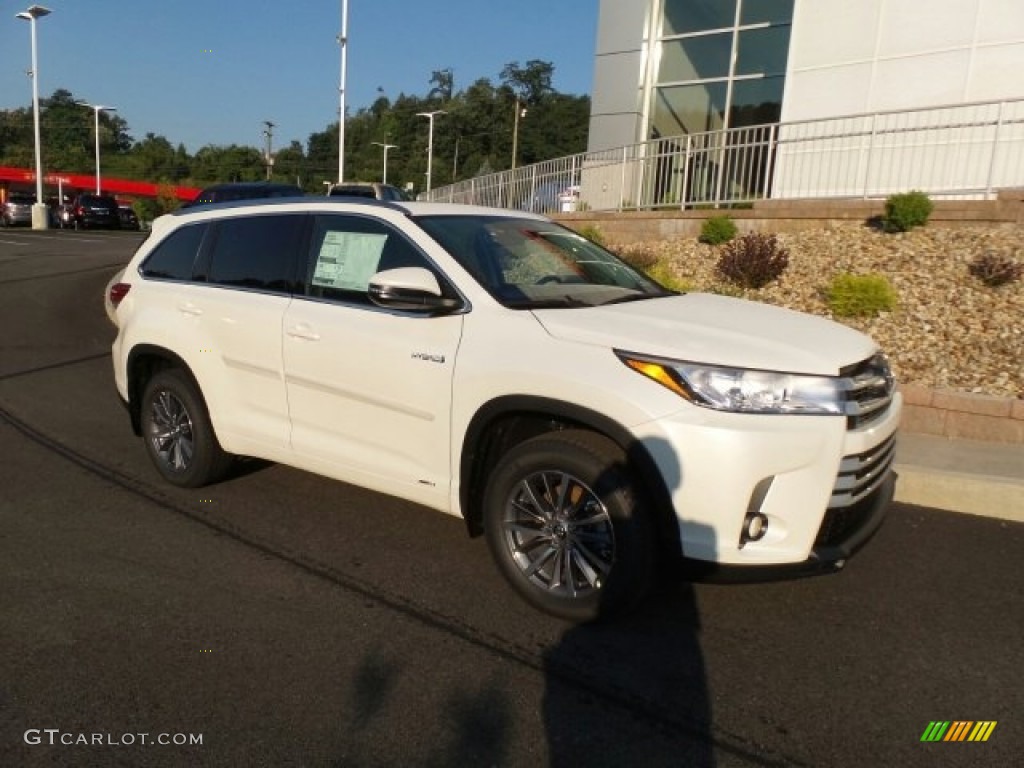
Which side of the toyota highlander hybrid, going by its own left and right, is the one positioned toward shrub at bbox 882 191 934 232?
left

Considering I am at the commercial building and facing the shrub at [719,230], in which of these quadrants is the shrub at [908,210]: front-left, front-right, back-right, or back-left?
front-left

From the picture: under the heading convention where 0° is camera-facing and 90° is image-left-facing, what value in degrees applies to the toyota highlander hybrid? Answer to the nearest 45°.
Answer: approximately 315°

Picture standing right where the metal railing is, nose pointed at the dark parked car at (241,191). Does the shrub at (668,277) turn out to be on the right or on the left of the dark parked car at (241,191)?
left

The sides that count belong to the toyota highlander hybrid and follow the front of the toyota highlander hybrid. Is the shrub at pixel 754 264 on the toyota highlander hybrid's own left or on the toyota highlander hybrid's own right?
on the toyota highlander hybrid's own left

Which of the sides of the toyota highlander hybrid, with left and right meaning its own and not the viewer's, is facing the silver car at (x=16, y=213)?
back

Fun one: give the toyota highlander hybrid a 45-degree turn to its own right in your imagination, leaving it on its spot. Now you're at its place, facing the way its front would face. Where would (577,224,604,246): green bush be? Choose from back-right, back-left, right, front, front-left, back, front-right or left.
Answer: back

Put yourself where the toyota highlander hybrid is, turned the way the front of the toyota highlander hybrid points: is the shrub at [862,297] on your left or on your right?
on your left

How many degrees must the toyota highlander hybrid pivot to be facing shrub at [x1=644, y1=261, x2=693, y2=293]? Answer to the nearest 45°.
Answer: approximately 135° to its left

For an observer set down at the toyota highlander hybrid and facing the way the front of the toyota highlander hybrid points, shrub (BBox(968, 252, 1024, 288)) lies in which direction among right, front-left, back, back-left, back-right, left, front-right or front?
left

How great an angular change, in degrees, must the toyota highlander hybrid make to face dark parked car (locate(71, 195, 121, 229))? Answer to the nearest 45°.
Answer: approximately 180°

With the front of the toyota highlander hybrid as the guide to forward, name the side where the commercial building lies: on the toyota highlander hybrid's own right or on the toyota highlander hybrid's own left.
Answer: on the toyota highlander hybrid's own left
